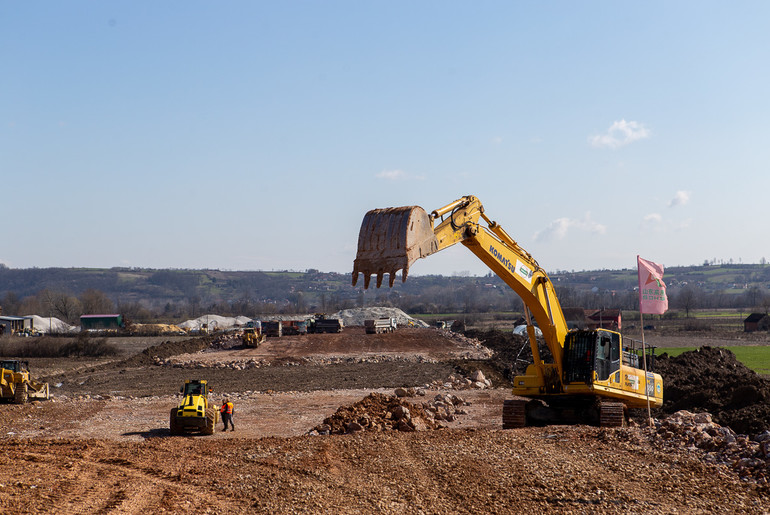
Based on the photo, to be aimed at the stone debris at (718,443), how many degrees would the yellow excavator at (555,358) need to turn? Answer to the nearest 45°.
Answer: approximately 90° to its left

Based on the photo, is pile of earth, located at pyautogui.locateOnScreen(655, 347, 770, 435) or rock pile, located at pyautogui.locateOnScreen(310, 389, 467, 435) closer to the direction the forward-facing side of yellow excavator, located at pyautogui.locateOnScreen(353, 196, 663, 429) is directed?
the rock pile

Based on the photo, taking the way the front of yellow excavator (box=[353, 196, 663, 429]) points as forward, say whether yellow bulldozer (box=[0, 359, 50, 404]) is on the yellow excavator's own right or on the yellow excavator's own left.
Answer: on the yellow excavator's own right

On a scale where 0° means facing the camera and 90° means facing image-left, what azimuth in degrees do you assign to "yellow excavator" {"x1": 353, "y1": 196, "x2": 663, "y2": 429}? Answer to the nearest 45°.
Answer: approximately 45°

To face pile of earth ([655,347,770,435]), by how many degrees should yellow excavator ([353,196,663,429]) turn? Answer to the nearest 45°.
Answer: approximately 180°
